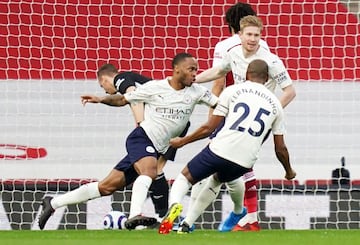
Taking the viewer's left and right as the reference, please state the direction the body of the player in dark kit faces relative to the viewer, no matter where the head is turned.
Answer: facing to the left of the viewer

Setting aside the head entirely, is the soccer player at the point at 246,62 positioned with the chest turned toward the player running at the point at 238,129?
yes

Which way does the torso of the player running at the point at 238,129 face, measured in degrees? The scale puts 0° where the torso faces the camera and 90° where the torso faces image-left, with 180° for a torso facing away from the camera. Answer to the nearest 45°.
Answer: approximately 180°

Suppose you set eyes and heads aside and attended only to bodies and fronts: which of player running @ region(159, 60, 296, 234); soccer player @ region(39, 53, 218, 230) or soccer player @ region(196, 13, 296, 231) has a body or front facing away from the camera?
the player running

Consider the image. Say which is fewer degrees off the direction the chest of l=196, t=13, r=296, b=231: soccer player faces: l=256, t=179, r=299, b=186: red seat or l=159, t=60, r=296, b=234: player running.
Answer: the player running

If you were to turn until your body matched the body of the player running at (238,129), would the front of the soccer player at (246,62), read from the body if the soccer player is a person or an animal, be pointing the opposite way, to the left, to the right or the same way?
the opposite way

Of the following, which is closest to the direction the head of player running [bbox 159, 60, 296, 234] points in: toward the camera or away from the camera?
away from the camera

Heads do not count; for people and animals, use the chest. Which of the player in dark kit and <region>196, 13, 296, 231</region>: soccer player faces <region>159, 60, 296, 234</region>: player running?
the soccer player

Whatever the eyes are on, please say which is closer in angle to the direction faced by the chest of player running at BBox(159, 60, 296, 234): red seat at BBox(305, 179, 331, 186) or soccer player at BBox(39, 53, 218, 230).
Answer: the red seat

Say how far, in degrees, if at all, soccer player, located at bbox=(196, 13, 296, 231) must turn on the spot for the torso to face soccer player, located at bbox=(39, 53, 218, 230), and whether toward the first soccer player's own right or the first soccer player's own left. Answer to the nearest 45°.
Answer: approximately 45° to the first soccer player's own right
